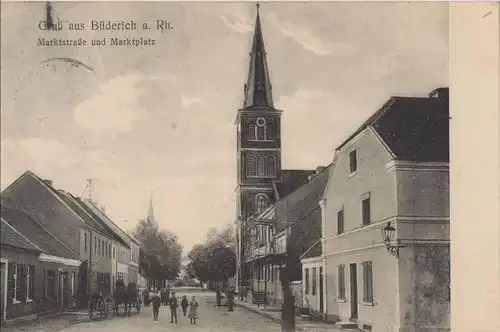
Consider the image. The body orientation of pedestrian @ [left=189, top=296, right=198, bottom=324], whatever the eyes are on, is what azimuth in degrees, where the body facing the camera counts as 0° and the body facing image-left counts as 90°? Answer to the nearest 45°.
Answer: approximately 0°

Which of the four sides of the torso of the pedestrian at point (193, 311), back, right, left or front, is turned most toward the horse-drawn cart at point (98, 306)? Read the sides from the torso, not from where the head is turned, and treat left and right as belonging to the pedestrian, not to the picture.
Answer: right
